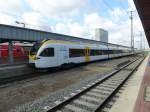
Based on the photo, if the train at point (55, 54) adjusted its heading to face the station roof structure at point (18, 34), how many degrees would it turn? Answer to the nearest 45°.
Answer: approximately 90° to its right

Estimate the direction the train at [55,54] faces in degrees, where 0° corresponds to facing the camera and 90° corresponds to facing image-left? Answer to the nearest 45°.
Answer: approximately 45°
